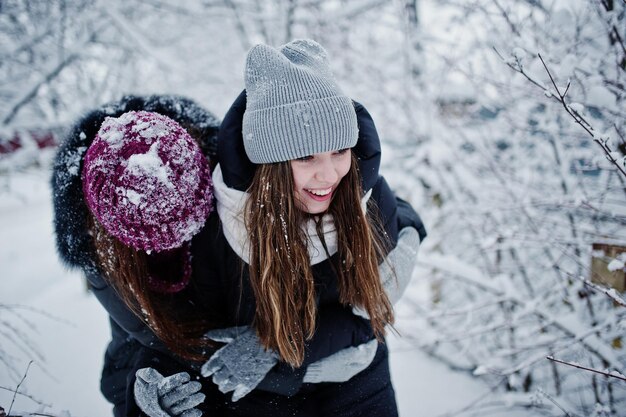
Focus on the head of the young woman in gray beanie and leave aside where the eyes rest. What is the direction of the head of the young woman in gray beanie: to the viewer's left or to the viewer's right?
to the viewer's right

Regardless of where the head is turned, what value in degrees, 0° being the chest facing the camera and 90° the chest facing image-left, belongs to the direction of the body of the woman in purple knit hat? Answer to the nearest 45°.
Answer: approximately 315°

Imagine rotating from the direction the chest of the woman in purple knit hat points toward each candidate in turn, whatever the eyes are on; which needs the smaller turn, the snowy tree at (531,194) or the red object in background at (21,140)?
the snowy tree
